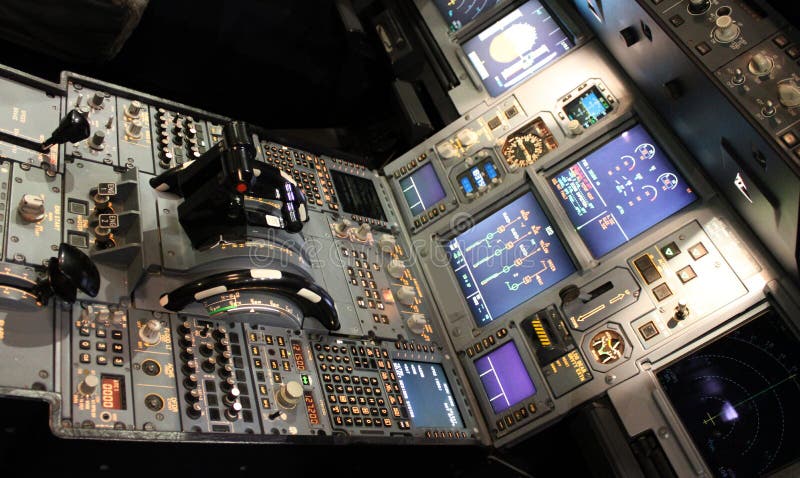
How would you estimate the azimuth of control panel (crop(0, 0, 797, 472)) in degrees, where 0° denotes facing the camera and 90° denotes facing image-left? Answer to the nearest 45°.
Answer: approximately 45°
